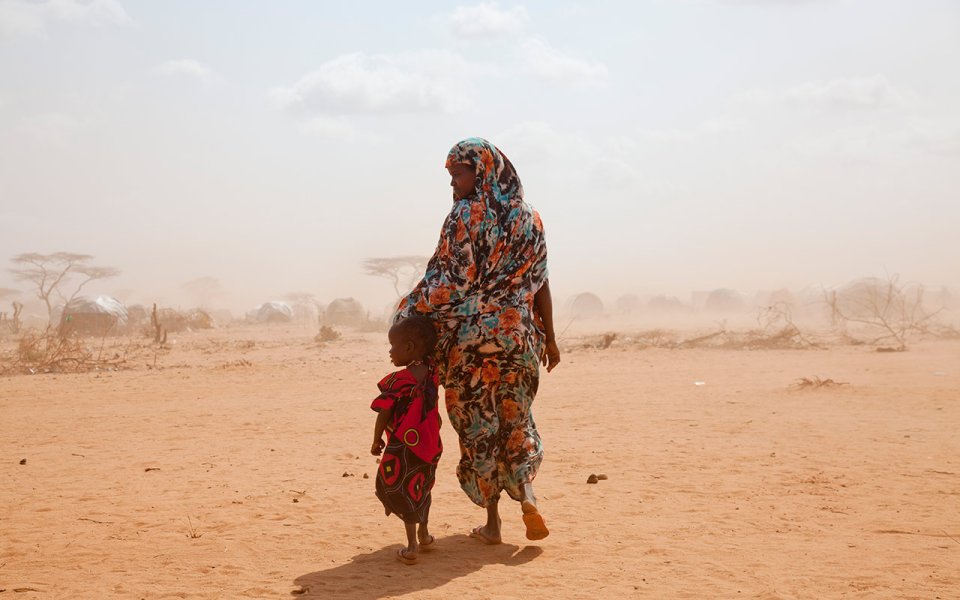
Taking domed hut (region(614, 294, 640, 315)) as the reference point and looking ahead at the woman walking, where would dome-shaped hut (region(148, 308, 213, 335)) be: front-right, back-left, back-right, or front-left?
front-right

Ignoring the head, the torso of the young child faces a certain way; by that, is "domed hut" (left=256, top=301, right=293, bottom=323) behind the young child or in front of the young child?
in front

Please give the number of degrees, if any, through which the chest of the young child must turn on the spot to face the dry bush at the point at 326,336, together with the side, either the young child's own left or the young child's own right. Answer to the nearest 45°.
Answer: approximately 45° to the young child's own right

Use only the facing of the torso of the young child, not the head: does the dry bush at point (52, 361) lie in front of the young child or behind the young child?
in front

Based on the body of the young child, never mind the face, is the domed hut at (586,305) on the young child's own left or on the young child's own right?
on the young child's own right

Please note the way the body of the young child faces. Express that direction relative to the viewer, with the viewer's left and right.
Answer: facing away from the viewer and to the left of the viewer

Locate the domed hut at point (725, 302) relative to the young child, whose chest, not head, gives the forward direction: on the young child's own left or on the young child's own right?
on the young child's own right

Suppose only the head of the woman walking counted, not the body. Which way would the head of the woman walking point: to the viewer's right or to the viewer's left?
to the viewer's left

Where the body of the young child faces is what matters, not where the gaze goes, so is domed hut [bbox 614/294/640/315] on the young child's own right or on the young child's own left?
on the young child's own right
